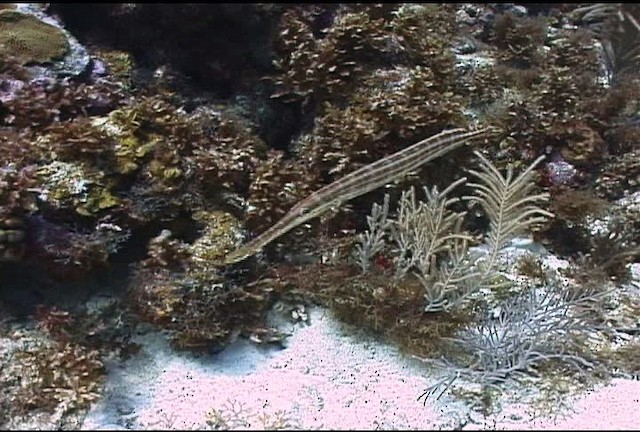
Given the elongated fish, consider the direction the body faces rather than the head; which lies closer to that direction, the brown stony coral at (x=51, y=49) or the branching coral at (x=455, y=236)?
the brown stony coral

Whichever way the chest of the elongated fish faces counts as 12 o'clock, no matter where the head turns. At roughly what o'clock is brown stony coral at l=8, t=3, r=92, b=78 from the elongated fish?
The brown stony coral is roughly at 1 o'clock from the elongated fish.

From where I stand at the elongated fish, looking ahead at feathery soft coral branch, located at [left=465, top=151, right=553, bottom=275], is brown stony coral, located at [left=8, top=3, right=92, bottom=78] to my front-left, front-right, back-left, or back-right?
back-left

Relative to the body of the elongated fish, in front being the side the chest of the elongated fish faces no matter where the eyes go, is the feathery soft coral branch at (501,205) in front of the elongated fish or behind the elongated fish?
behind

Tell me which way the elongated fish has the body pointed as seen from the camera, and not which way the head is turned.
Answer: to the viewer's left

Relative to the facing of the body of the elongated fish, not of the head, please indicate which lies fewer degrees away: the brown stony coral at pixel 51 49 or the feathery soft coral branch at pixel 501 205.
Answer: the brown stony coral

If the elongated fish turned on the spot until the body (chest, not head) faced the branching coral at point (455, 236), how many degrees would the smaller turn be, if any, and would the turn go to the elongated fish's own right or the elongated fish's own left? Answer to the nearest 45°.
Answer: approximately 180°
